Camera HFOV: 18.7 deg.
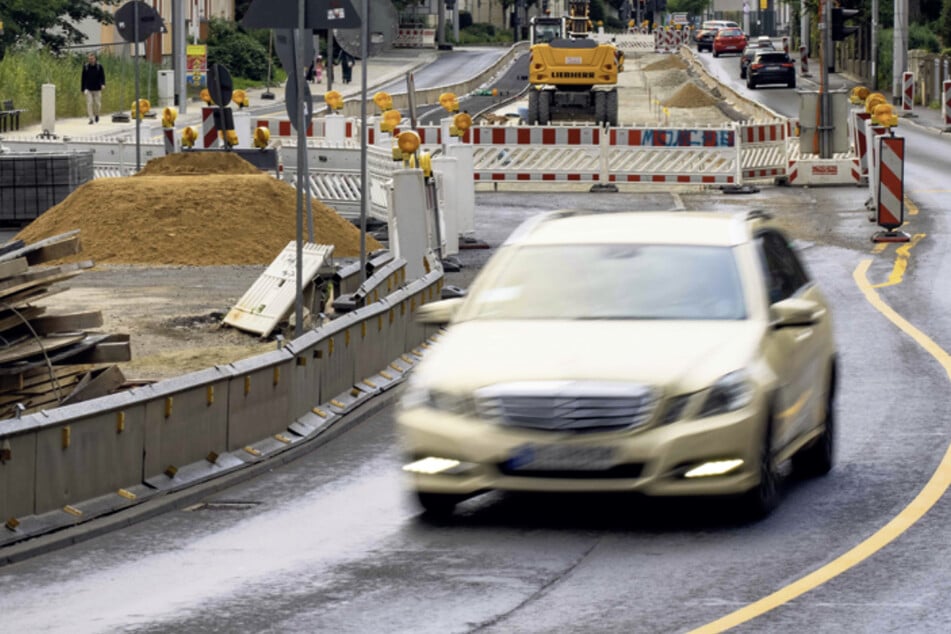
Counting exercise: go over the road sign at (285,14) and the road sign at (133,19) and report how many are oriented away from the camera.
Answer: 2

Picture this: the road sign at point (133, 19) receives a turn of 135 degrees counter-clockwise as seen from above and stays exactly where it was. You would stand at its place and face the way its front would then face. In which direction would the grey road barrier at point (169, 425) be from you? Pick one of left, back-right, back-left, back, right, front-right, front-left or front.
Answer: front-left

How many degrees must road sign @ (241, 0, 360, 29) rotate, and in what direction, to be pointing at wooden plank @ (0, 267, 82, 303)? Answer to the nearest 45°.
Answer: approximately 135° to its left

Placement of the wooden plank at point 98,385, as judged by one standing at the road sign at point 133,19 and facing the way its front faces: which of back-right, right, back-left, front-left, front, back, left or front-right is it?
back

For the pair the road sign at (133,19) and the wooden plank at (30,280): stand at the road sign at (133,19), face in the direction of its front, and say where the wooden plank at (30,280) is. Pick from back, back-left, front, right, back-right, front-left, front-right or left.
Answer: back

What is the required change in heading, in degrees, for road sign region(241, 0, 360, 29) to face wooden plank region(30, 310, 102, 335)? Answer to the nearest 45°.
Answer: approximately 135° to its left

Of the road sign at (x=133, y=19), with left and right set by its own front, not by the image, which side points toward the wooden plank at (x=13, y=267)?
back

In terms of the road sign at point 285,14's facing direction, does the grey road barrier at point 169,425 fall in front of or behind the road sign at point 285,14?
behind

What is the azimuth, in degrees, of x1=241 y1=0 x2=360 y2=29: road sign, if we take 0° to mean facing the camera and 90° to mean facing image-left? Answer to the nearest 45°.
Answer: approximately 180°

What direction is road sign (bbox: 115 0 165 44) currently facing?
away from the camera
